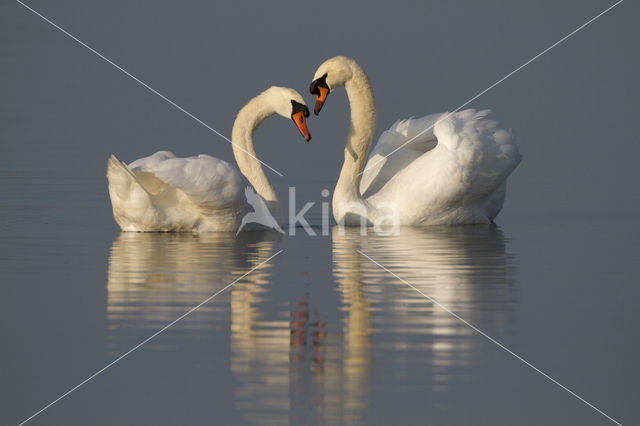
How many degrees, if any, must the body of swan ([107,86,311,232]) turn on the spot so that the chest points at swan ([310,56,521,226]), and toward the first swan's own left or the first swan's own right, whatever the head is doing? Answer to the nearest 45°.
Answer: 0° — it already faces it

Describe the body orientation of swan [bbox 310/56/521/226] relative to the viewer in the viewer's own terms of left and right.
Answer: facing to the left of the viewer

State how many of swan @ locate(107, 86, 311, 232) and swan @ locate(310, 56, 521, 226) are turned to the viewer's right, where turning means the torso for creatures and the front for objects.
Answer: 1

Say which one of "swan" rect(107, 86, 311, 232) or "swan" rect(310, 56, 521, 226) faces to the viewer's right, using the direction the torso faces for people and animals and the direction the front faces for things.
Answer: "swan" rect(107, 86, 311, 232)

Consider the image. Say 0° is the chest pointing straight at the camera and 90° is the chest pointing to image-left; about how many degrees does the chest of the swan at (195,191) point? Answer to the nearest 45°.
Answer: approximately 270°

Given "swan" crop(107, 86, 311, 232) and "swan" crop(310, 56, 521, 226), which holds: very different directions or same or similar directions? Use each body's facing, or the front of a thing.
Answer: very different directions
